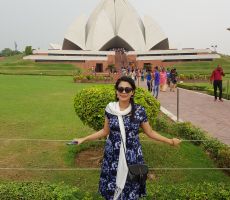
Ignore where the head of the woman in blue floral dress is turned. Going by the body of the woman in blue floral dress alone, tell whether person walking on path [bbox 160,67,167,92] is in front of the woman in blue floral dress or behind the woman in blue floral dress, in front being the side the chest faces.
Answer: behind

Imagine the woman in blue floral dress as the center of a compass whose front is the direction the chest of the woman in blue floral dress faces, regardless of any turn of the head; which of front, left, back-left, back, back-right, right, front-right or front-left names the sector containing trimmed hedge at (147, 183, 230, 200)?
back-left

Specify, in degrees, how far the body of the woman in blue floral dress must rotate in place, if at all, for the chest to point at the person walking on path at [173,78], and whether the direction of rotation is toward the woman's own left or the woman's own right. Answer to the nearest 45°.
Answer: approximately 180°

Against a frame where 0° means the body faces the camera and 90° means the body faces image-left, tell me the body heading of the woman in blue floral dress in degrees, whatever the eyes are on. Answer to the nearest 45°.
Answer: approximately 0°

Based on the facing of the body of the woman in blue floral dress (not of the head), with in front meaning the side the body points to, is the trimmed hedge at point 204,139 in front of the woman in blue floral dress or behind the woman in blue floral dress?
behind

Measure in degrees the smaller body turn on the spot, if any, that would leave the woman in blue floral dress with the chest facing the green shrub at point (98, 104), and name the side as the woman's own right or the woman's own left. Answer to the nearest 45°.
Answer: approximately 180°
